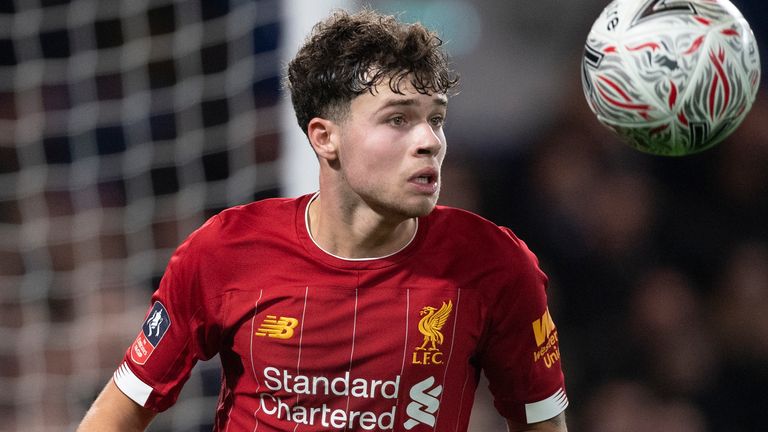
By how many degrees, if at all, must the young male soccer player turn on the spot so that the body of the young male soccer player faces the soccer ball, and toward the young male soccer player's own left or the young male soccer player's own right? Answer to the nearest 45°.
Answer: approximately 90° to the young male soccer player's own left

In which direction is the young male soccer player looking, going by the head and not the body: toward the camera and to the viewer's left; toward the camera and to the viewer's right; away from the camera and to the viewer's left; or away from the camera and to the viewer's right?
toward the camera and to the viewer's right

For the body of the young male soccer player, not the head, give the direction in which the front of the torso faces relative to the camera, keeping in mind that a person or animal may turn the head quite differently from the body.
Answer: toward the camera
